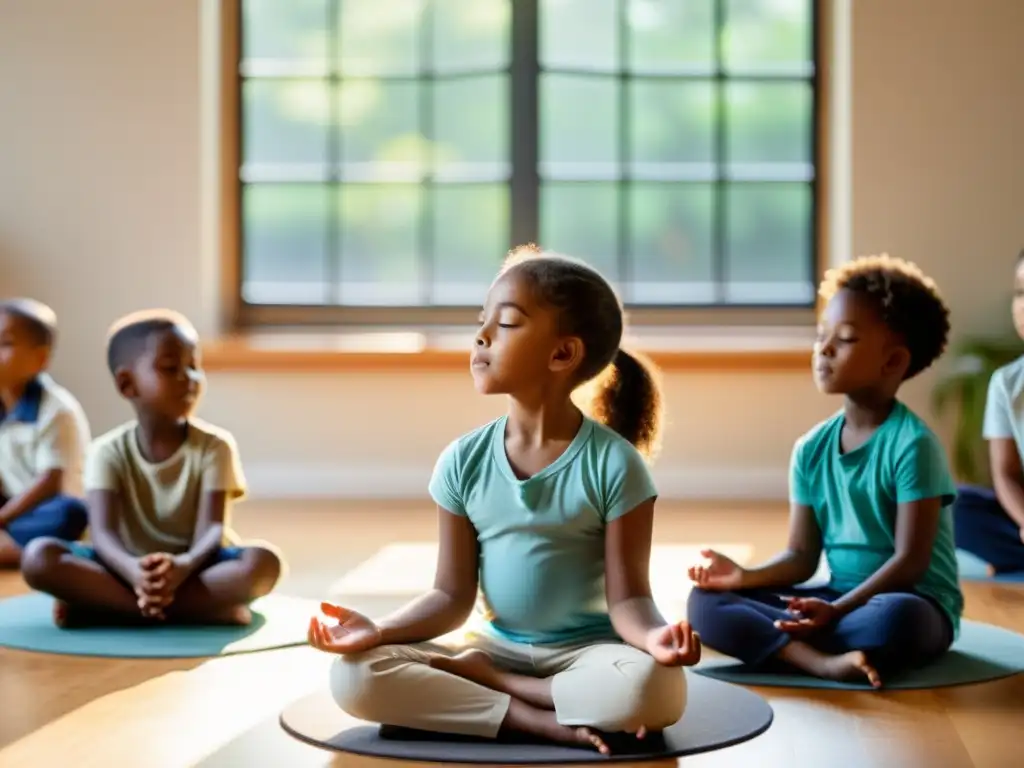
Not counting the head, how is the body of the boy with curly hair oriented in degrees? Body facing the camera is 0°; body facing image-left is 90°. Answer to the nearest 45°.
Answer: approximately 45°

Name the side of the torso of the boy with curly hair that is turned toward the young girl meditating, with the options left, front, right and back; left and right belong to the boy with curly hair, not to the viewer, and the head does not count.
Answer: front

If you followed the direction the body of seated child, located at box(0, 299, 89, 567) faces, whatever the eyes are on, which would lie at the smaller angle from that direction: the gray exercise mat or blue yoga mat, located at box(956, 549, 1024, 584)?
the gray exercise mat

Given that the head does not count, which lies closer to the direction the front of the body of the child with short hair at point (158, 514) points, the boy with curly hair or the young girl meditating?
the young girl meditating

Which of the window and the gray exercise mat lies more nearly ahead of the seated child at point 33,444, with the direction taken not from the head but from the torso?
the gray exercise mat

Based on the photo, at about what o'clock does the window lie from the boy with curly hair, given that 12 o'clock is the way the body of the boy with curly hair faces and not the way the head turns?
The window is roughly at 4 o'clock from the boy with curly hair.

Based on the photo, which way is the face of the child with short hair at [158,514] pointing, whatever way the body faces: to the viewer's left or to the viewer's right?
to the viewer's right
